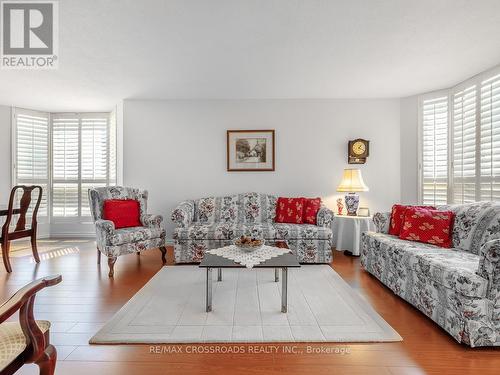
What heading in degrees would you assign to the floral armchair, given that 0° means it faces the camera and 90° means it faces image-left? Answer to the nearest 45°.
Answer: approximately 315°

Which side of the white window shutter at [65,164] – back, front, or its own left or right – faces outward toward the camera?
front

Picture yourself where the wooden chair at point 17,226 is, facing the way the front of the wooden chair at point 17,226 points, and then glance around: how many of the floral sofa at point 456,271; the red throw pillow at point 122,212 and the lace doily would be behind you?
3

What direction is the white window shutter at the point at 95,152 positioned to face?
toward the camera

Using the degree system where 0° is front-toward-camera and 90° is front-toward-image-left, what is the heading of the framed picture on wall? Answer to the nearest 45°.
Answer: approximately 0°

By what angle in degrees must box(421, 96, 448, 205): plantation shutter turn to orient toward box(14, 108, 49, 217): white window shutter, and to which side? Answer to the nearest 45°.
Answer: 0° — it already faces it

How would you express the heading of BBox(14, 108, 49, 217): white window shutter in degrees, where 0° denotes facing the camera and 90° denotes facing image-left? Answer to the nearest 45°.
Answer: approximately 315°

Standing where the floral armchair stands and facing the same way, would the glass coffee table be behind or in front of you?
in front

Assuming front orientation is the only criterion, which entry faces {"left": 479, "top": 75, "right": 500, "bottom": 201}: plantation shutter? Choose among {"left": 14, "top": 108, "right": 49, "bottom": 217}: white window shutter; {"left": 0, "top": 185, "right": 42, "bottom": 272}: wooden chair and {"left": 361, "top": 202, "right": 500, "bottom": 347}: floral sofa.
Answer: the white window shutter

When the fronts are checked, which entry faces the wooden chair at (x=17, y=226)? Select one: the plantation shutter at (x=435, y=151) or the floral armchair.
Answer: the plantation shutter

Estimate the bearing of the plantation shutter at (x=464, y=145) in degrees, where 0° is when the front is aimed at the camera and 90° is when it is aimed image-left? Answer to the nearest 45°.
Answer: approximately 45°

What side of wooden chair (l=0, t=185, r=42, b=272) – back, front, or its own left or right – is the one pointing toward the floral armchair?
back

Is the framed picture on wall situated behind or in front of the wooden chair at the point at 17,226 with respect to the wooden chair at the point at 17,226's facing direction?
behind

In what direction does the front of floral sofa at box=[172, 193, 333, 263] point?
toward the camera

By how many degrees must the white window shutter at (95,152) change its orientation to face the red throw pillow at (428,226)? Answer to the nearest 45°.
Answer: approximately 45° to its left

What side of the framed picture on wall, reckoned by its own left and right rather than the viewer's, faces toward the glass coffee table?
front

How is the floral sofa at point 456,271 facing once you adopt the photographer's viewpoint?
facing the viewer and to the left of the viewer
